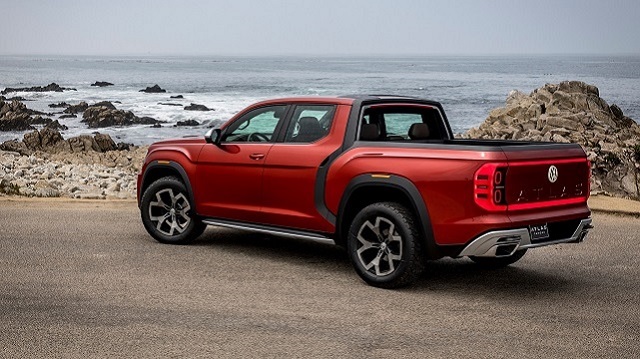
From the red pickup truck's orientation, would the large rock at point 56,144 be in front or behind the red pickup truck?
in front

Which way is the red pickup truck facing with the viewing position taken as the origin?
facing away from the viewer and to the left of the viewer
